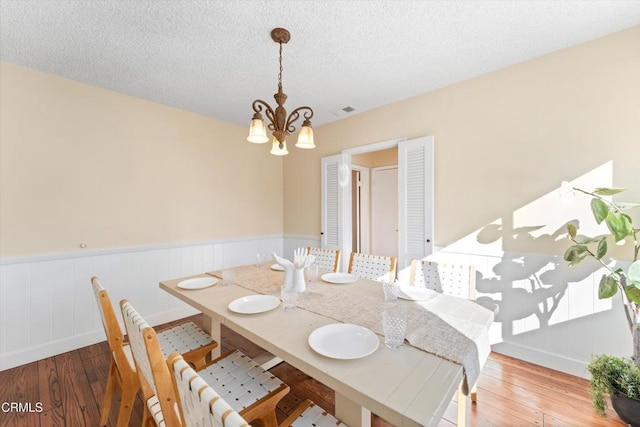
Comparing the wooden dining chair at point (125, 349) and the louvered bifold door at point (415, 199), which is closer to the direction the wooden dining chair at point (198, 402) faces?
the louvered bifold door

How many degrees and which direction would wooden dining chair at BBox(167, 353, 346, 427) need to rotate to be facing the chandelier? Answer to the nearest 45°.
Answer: approximately 45° to its left

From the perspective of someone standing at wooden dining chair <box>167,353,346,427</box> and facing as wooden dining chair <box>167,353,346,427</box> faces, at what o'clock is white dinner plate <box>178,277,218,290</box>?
The white dinner plate is roughly at 10 o'clock from the wooden dining chair.

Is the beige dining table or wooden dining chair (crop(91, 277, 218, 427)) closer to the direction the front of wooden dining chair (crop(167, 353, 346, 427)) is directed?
the beige dining table

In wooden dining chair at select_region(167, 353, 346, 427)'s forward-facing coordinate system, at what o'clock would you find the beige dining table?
The beige dining table is roughly at 11 o'clock from the wooden dining chair.

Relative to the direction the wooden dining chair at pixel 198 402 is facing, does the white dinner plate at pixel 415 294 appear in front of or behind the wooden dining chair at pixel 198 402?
in front

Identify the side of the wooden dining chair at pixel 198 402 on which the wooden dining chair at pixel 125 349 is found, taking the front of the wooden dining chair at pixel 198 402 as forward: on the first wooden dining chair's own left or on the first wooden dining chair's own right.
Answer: on the first wooden dining chair's own left

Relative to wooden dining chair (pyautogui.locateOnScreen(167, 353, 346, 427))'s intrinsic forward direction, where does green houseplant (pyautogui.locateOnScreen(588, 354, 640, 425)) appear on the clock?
The green houseplant is roughly at 1 o'clock from the wooden dining chair.

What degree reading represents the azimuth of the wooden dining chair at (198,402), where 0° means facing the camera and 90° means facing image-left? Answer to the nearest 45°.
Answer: approximately 225°

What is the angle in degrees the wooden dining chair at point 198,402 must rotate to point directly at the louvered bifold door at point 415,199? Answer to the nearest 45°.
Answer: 0° — it already faces it

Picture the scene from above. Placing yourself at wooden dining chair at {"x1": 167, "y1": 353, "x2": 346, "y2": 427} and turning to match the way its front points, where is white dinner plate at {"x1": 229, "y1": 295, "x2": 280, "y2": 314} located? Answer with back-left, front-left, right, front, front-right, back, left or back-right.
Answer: front-left

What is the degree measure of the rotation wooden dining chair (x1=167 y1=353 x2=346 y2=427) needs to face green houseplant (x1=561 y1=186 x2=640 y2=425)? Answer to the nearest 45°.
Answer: approximately 45° to its right
